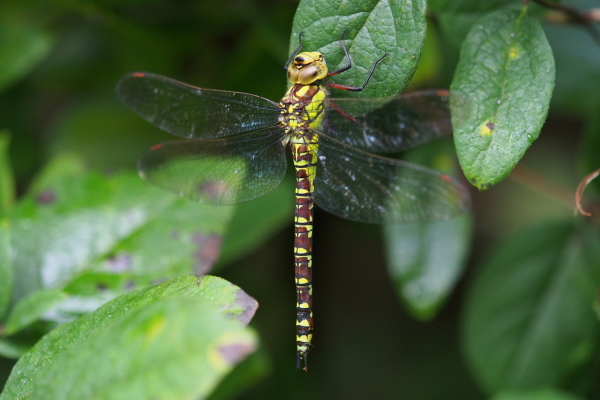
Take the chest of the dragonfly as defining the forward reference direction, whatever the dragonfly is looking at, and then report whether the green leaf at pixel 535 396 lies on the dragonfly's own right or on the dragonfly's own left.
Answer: on the dragonfly's own right

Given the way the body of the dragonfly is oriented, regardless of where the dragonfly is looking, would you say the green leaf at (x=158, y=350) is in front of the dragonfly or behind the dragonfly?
behind

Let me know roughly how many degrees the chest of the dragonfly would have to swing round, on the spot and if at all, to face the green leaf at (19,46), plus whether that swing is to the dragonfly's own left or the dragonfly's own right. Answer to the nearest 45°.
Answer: approximately 45° to the dragonfly's own left

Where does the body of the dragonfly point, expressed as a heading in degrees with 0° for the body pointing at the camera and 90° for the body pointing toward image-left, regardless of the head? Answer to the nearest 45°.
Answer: approximately 180°

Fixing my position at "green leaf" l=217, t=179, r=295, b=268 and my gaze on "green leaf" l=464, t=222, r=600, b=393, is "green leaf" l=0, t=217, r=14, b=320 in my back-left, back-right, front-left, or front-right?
back-right

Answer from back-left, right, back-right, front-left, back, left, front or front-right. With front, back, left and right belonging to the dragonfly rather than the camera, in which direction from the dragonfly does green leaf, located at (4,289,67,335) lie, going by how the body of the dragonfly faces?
back-left
